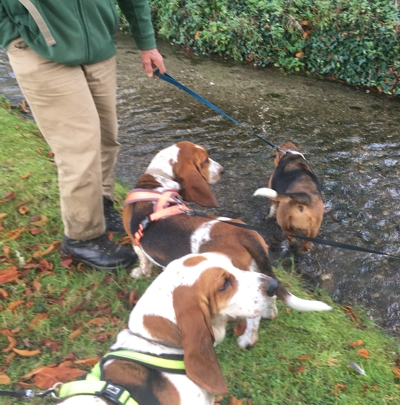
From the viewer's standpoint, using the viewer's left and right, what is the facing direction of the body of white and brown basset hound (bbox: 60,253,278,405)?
facing to the right of the viewer

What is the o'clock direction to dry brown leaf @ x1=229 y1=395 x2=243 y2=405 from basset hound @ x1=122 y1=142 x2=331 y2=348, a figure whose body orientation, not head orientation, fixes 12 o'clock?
The dry brown leaf is roughly at 7 o'clock from the basset hound.

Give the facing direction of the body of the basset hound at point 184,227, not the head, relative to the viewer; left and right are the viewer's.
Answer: facing away from the viewer and to the left of the viewer

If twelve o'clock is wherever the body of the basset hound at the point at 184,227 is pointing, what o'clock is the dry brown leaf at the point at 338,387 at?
The dry brown leaf is roughly at 6 o'clock from the basset hound.

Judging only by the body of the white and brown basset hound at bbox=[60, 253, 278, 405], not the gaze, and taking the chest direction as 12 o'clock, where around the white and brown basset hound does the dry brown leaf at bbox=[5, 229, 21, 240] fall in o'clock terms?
The dry brown leaf is roughly at 8 o'clock from the white and brown basset hound.

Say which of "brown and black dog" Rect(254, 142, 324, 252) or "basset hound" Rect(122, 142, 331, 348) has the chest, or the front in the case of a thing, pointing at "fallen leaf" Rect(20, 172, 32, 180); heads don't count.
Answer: the basset hound

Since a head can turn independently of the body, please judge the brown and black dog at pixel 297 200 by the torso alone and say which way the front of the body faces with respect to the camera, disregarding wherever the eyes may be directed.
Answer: away from the camera

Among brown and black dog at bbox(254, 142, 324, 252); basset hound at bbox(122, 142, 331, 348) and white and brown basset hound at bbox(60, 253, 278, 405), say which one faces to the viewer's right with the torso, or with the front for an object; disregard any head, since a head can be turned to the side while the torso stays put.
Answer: the white and brown basset hound

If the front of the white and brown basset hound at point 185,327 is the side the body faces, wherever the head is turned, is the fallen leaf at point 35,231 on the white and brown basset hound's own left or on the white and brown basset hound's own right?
on the white and brown basset hound's own left

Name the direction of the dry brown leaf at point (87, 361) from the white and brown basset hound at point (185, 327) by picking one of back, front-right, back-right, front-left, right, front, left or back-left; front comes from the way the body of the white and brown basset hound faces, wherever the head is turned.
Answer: back-left

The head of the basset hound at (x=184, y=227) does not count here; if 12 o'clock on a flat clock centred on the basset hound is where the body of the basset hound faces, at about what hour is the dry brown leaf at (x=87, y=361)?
The dry brown leaf is roughly at 9 o'clock from the basset hound.
